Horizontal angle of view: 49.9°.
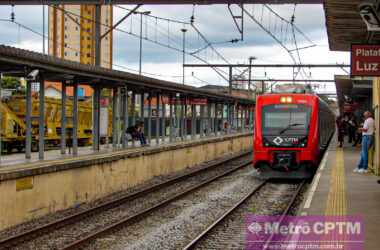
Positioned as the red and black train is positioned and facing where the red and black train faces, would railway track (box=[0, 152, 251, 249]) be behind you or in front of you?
in front

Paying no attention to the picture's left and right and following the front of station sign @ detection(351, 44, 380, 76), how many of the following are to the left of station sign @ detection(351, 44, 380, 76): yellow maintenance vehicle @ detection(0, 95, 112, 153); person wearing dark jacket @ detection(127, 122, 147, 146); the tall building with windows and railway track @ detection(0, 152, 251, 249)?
0

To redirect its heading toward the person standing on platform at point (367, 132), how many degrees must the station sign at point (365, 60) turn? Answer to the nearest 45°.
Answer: approximately 180°

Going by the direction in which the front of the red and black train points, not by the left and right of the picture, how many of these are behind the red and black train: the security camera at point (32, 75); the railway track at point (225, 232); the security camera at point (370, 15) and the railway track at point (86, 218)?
0

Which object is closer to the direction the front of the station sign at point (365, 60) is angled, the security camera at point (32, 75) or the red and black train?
the security camera

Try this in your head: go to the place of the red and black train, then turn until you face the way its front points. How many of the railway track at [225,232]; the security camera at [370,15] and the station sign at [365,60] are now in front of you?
3

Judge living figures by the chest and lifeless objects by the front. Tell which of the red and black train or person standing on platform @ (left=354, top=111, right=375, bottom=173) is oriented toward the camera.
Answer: the red and black train

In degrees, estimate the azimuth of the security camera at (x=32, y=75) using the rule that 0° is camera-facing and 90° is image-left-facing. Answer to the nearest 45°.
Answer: approximately 45°

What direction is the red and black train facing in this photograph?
toward the camera

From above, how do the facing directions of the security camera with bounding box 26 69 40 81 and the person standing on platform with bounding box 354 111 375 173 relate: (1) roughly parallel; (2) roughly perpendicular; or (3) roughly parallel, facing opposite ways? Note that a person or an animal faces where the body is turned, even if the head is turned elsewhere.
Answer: roughly perpendicular

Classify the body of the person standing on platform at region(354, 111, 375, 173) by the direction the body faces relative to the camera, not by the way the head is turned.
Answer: to the viewer's left

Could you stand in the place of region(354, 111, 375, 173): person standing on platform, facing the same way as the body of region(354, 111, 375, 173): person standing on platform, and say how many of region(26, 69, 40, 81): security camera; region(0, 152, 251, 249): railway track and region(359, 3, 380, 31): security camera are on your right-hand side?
0

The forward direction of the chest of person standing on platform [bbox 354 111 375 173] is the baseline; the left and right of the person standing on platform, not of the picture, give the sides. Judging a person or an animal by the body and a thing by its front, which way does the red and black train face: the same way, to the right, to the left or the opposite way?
to the left

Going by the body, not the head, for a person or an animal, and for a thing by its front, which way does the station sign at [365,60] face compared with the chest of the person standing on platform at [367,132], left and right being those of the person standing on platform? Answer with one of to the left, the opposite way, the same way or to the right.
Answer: to the left

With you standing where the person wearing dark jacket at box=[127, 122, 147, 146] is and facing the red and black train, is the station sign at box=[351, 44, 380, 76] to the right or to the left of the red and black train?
right

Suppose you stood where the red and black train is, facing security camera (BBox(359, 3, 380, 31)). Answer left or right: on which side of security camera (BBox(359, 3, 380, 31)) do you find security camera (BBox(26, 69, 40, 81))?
right
